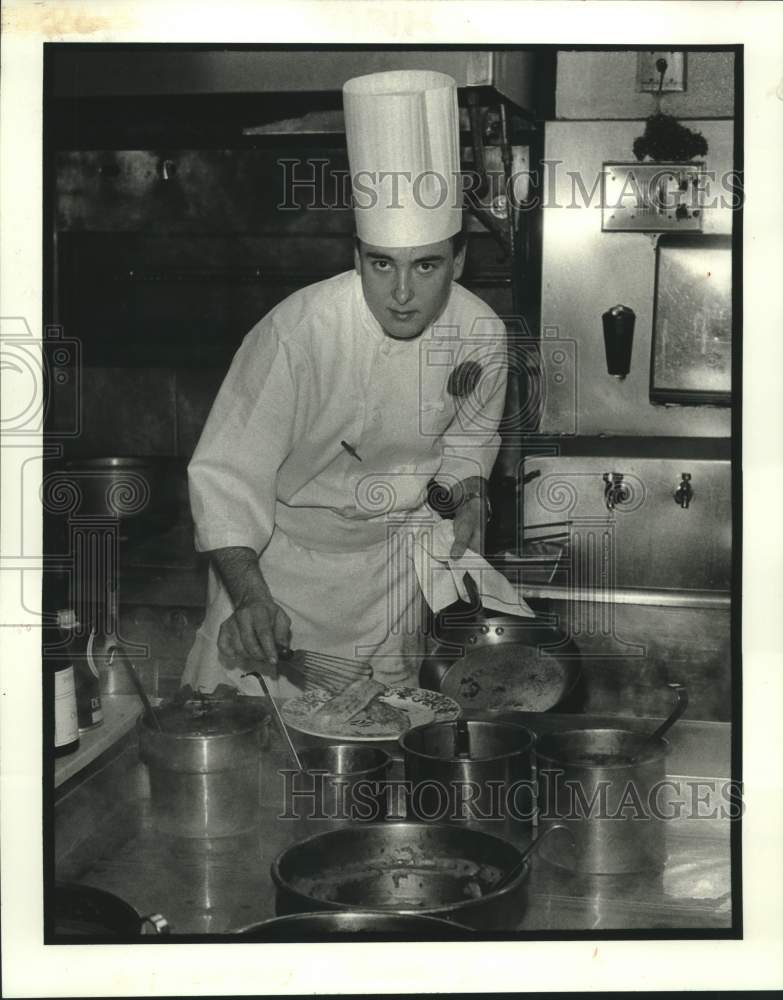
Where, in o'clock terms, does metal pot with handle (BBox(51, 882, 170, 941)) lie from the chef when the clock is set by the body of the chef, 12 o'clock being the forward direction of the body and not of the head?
The metal pot with handle is roughly at 1 o'clock from the chef.

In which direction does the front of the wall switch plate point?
toward the camera

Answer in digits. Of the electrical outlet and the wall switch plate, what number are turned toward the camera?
2

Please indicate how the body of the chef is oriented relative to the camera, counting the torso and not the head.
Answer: toward the camera

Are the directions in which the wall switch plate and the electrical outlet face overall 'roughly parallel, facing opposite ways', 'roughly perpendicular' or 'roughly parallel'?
roughly parallel

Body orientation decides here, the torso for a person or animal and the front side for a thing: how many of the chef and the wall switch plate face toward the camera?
2

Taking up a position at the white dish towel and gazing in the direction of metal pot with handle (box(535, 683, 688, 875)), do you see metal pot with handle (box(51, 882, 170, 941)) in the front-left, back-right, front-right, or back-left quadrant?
front-right

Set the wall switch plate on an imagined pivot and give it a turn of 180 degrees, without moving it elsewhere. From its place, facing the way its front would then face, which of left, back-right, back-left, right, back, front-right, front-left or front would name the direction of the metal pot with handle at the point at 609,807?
back

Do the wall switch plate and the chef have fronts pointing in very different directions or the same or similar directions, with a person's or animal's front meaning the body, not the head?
same or similar directions
